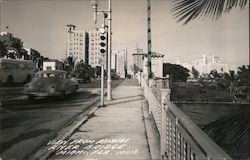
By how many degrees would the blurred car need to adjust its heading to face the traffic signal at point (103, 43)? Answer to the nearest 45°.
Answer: approximately 90° to its right

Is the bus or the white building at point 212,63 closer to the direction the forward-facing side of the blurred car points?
the bus
